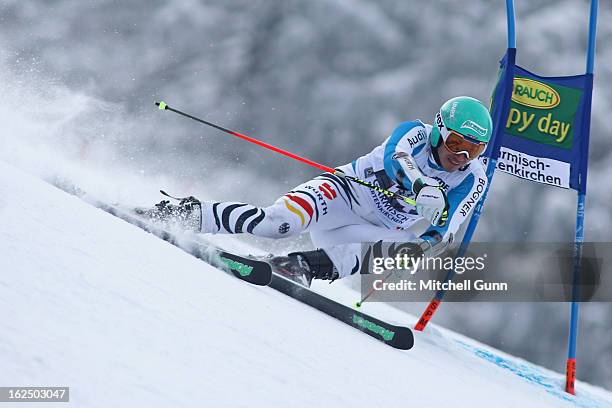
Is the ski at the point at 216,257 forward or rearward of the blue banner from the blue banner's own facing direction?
forward

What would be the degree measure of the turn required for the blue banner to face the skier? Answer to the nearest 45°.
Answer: approximately 45° to its right

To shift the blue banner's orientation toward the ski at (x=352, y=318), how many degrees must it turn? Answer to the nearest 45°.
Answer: approximately 45° to its right

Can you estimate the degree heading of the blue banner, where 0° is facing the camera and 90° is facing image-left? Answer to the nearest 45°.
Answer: approximately 0°

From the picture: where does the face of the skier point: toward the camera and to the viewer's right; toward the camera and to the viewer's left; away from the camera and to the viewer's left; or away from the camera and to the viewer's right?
toward the camera and to the viewer's right
